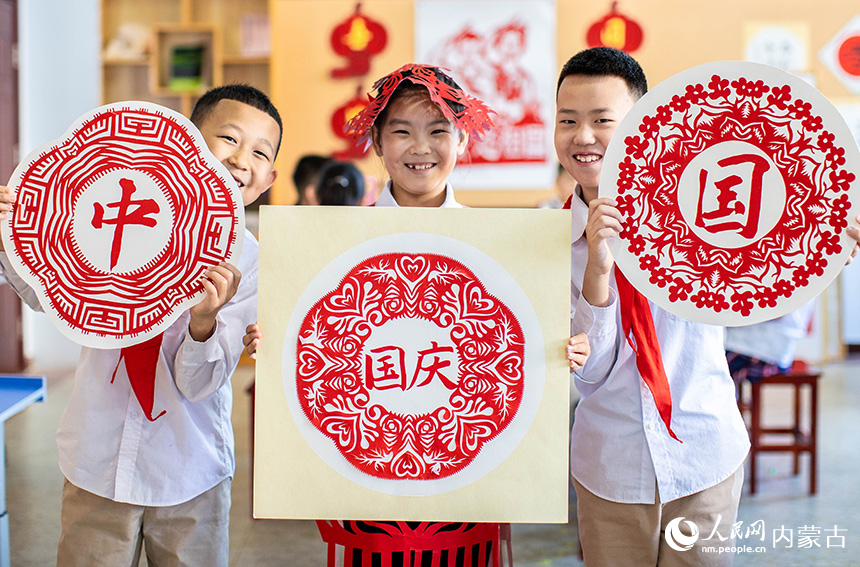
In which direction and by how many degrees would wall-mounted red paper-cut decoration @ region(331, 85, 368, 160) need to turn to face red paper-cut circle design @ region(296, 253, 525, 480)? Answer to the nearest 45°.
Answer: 0° — it already faces it

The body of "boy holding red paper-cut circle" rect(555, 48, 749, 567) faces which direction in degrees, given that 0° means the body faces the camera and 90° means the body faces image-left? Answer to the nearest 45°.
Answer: approximately 0°

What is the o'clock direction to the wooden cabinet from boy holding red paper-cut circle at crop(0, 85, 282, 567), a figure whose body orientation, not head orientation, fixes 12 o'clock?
The wooden cabinet is roughly at 6 o'clock from the boy holding red paper-cut circle.

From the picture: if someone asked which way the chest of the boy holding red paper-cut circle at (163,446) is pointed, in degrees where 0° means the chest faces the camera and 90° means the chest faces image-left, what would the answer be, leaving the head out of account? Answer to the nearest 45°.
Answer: approximately 0°

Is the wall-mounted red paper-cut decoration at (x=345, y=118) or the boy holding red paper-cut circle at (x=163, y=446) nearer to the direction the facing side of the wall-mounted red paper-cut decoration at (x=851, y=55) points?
the boy holding red paper-cut circle

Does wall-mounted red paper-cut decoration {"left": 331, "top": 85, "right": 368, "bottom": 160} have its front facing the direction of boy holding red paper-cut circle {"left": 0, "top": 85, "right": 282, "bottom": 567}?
yes
